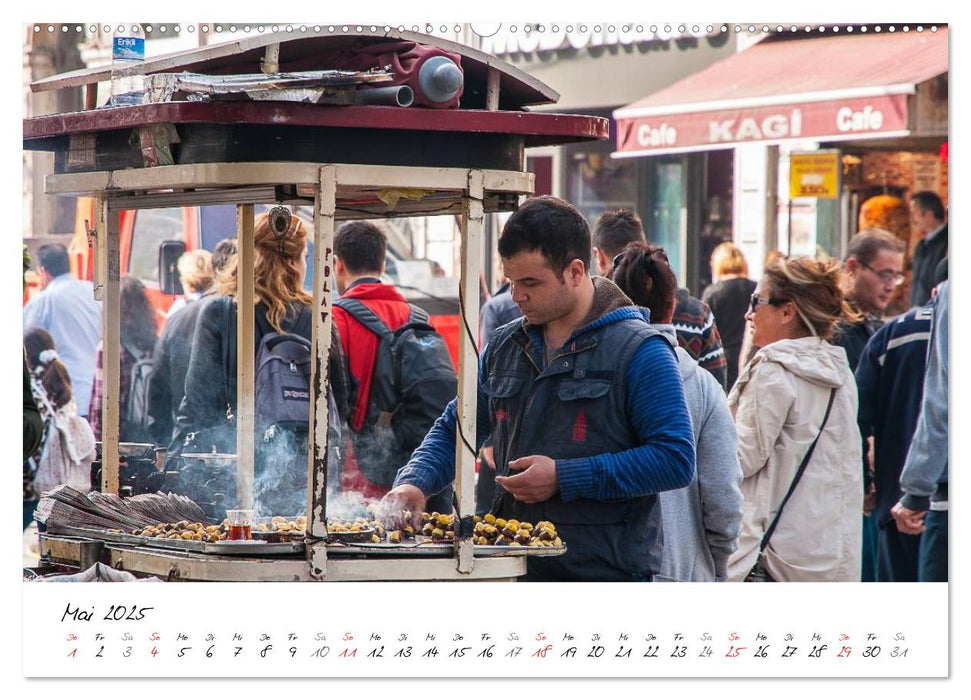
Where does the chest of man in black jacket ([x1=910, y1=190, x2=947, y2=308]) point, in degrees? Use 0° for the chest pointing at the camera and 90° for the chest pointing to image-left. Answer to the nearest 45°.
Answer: approximately 90°

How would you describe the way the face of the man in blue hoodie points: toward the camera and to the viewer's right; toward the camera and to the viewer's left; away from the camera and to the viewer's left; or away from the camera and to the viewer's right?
toward the camera and to the viewer's left

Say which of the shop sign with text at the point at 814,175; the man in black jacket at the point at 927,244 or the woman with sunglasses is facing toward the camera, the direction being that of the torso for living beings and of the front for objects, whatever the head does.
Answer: the shop sign with text

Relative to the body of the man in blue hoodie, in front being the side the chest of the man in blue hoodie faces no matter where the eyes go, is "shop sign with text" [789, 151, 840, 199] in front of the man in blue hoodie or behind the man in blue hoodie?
behind

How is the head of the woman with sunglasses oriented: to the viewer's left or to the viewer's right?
to the viewer's left

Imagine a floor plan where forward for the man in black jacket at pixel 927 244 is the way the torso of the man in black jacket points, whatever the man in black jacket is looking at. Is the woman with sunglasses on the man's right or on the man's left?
on the man's left
